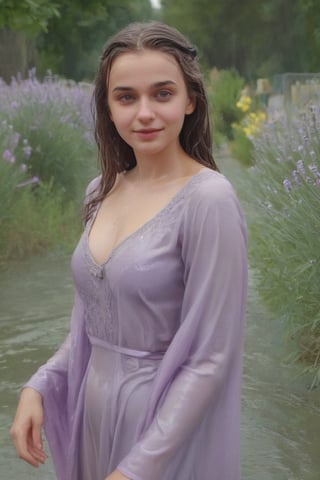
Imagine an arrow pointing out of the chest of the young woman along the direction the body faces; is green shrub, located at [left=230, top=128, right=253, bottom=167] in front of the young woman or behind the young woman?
behind

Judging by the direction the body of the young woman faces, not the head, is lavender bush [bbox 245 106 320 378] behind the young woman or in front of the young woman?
behind

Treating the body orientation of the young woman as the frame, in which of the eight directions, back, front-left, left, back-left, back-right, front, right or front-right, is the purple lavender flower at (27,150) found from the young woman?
back-right

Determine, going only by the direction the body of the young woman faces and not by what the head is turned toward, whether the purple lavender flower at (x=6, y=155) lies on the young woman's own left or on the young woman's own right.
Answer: on the young woman's own right

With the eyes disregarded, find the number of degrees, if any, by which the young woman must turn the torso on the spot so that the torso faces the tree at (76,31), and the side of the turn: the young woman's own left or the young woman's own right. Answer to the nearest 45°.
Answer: approximately 135° to the young woman's own right

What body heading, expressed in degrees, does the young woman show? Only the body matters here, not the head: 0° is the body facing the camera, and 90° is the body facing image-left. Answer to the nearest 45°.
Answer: approximately 45°

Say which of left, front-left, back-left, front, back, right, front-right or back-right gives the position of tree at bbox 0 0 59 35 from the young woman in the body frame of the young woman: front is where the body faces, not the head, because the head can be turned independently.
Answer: back-right

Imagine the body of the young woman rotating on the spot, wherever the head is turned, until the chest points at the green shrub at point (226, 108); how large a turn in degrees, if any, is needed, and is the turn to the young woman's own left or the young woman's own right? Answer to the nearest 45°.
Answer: approximately 135° to the young woman's own right
